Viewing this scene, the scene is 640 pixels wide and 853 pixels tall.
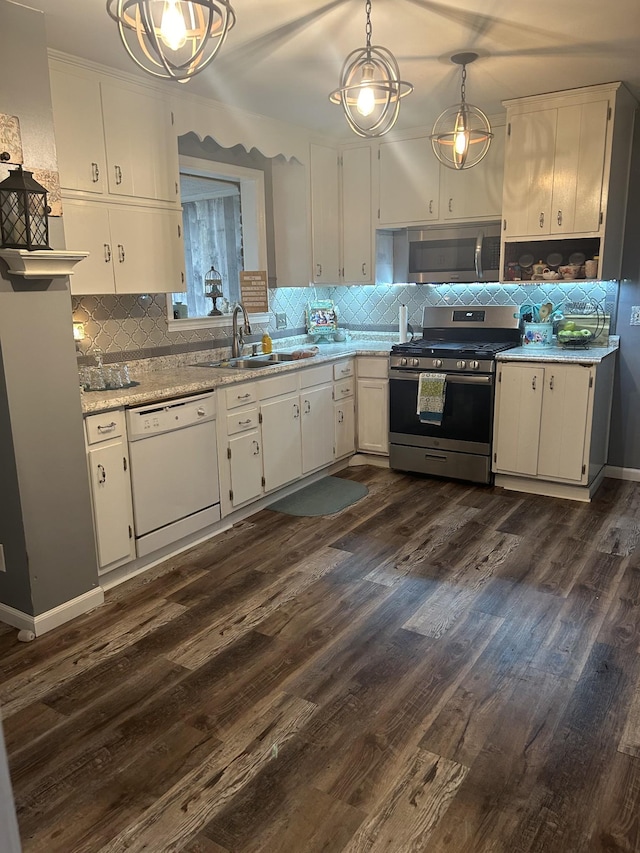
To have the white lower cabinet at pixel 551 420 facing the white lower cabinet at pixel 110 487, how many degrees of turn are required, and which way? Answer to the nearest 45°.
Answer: approximately 45° to its right

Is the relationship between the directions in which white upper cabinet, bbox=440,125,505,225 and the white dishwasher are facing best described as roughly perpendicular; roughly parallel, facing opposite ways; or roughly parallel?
roughly perpendicular

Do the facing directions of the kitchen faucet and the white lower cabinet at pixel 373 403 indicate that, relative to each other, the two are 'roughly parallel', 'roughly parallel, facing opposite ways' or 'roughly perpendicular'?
roughly perpendicular

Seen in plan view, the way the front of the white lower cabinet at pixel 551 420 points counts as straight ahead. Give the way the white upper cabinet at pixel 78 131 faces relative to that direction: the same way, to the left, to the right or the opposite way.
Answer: to the left

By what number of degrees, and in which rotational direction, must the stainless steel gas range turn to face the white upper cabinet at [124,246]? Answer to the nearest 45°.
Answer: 0° — it already faces it

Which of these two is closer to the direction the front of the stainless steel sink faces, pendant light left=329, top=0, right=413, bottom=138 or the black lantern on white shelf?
the pendant light

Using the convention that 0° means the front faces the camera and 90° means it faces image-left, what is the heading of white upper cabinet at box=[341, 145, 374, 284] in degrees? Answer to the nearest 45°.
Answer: approximately 45°

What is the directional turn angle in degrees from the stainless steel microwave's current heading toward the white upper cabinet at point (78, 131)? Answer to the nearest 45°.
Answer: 0° — it already faces it

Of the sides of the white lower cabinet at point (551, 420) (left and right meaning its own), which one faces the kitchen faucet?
right

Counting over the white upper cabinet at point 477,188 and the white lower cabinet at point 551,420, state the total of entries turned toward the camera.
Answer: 2
